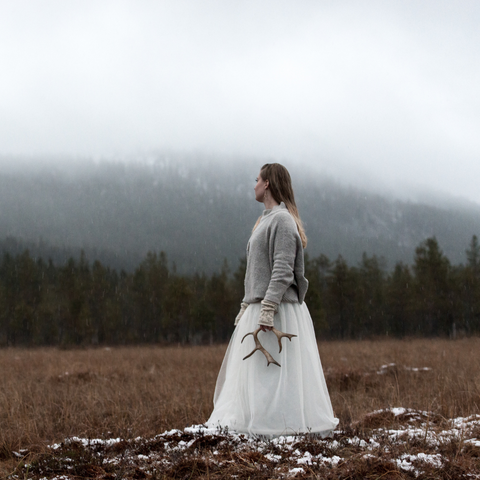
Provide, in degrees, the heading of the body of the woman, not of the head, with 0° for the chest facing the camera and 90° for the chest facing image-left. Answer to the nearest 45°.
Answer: approximately 90°
